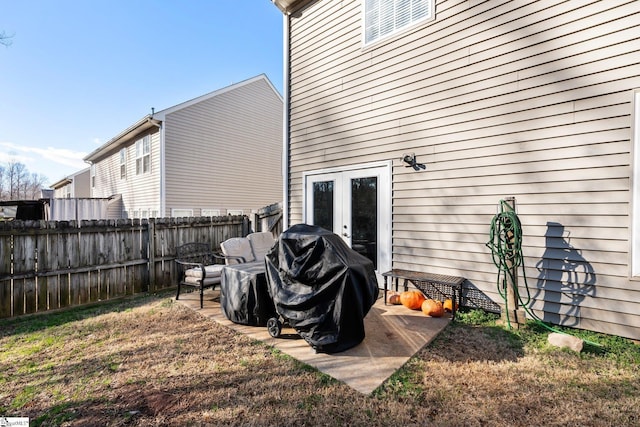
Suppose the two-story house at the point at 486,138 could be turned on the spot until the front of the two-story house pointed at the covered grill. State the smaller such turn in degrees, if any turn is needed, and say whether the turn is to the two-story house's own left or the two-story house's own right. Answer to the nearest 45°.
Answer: approximately 180°

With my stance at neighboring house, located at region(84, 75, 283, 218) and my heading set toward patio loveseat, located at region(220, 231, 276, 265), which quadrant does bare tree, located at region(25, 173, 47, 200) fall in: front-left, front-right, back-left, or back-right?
back-right

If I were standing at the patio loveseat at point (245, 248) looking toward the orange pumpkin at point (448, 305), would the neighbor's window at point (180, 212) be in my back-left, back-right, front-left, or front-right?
back-left

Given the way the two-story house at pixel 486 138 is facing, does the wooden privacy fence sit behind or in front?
behind

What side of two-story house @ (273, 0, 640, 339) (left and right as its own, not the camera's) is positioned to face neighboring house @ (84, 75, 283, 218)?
left
